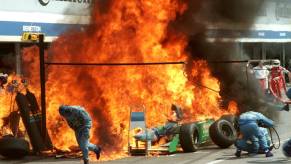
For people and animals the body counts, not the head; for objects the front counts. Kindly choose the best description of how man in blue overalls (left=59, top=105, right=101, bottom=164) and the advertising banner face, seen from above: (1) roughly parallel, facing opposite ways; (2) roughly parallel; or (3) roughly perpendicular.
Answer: roughly perpendicular

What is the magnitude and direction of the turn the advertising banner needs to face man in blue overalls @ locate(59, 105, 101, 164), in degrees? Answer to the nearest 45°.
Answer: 0° — it already faces them

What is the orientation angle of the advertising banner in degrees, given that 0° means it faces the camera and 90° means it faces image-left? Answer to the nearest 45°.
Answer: approximately 0°

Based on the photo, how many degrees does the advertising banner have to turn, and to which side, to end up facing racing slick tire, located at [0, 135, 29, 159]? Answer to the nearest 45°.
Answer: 0° — it already faces it

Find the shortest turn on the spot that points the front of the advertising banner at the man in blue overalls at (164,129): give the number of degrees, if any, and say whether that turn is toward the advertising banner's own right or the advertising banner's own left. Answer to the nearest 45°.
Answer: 0° — it already faces them

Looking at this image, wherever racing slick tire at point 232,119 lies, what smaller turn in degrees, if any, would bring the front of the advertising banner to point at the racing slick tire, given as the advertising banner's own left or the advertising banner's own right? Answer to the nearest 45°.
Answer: approximately 45° to the advertising banner's own left

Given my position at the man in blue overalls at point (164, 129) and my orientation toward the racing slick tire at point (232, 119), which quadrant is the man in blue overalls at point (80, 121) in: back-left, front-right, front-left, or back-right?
back-right
